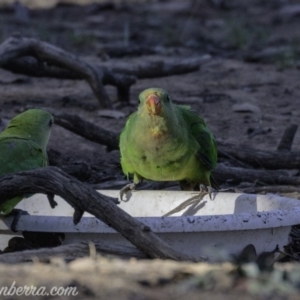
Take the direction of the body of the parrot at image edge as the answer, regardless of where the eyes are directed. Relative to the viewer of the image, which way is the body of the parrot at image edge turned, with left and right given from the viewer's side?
facing away from the viewer and to the right of the viewer

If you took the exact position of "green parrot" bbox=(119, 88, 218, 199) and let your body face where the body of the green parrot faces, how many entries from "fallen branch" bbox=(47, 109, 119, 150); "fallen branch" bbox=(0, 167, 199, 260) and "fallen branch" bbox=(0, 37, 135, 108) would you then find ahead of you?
1

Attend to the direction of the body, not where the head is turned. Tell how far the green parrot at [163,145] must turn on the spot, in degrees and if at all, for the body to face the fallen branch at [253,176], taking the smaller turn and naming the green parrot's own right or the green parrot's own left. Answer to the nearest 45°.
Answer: approximately 135° to the green parrot's own left

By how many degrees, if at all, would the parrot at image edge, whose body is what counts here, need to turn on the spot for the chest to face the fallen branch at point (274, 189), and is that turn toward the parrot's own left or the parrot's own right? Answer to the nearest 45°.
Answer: approximately 45° to the parrot's own right

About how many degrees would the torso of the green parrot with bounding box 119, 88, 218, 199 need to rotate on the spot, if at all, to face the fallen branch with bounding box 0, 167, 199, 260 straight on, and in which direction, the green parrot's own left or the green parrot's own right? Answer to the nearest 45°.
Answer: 0° — it already faces it

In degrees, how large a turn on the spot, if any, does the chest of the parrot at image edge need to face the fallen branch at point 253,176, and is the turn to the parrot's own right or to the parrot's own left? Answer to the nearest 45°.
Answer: approximately 45° to the parrot's own right

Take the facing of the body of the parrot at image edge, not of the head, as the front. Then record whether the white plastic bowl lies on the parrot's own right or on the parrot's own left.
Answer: on the parrot's own right

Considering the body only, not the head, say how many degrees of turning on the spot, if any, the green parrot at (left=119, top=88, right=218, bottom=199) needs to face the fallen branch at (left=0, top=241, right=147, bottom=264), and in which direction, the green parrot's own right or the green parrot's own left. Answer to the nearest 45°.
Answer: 0° — it already faces it

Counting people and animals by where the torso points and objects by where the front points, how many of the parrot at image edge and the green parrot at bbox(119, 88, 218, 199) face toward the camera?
1

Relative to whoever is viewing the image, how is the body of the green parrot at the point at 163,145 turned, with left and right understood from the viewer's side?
facing the viewer

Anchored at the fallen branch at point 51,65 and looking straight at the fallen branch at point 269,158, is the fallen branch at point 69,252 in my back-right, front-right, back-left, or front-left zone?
front-right

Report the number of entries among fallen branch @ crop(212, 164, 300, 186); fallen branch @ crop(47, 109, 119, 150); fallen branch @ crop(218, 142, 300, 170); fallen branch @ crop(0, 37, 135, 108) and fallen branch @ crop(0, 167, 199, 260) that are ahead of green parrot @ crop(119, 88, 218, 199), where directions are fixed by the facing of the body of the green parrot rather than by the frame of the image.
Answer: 1
